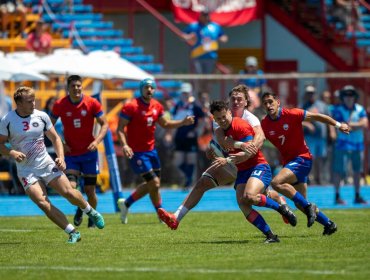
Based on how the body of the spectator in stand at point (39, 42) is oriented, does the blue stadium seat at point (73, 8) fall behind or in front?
behind

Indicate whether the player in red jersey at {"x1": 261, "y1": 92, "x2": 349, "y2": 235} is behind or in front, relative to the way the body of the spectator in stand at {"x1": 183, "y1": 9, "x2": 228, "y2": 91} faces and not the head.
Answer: in front

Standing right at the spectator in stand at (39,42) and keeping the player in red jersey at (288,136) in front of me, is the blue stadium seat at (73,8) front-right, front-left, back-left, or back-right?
back-left

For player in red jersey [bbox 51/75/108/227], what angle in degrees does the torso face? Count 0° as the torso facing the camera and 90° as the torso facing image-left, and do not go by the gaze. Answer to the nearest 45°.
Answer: approximately 0°

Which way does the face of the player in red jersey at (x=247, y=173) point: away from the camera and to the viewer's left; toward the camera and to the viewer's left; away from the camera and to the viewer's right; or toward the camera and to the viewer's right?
toward the camera and to the viewer's left

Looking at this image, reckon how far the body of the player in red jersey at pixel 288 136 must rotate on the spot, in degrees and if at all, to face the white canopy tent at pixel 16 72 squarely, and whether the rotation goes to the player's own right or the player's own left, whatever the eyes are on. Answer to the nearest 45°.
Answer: approximately 90° to the player's own right

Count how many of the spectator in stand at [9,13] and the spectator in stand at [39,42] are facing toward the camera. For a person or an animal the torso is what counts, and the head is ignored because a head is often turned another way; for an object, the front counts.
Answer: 2

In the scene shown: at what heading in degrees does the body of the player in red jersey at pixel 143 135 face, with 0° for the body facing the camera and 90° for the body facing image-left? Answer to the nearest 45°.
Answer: approximately 315°

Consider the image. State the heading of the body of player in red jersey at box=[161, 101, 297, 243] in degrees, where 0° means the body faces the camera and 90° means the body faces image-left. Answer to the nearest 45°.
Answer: approximately 45°

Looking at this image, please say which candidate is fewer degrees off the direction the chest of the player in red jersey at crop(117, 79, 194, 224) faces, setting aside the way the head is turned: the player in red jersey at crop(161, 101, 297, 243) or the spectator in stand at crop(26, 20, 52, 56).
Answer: the player in red jersey
